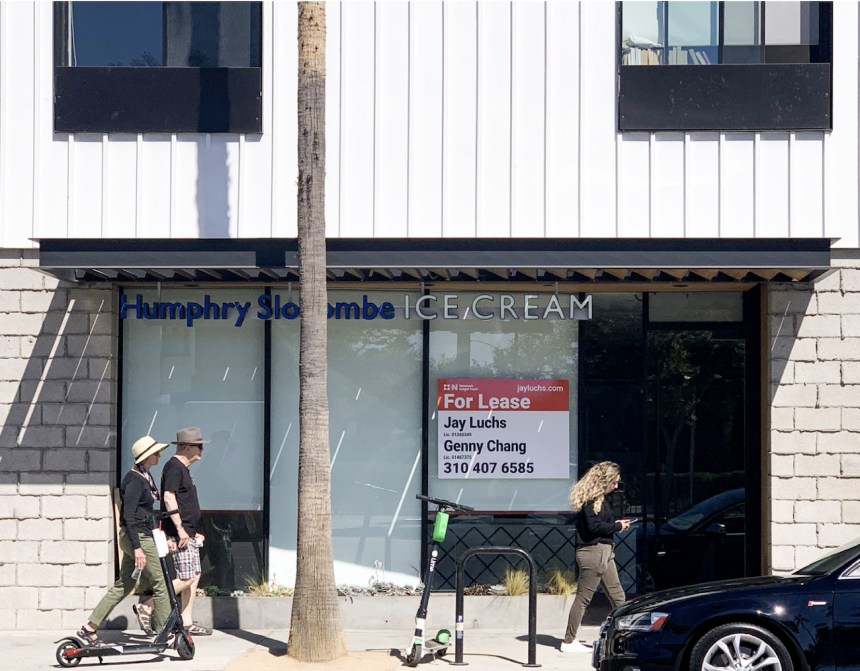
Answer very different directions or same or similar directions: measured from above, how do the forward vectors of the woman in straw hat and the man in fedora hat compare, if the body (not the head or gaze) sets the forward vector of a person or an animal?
same or similar directions

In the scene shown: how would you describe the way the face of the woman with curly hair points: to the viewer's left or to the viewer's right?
to the viewer's right

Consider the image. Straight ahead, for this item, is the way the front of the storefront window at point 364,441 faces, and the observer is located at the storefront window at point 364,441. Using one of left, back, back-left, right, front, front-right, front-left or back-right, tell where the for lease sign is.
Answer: left

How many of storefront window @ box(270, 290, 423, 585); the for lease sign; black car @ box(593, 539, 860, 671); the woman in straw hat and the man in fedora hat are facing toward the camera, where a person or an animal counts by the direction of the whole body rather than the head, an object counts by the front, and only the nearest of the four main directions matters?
2

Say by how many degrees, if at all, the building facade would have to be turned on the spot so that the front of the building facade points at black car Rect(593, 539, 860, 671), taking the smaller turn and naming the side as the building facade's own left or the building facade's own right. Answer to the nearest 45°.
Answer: approximately 45° to the building facade's own left

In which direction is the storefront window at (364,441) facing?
toward the camera

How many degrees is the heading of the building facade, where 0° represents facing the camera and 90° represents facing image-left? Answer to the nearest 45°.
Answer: approximately 0°

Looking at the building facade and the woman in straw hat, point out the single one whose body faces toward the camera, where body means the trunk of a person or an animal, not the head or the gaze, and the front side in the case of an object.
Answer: the building facade

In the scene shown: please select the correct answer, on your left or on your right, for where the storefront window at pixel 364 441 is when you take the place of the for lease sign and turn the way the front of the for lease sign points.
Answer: on your right

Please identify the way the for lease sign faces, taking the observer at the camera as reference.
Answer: facing the viewer
